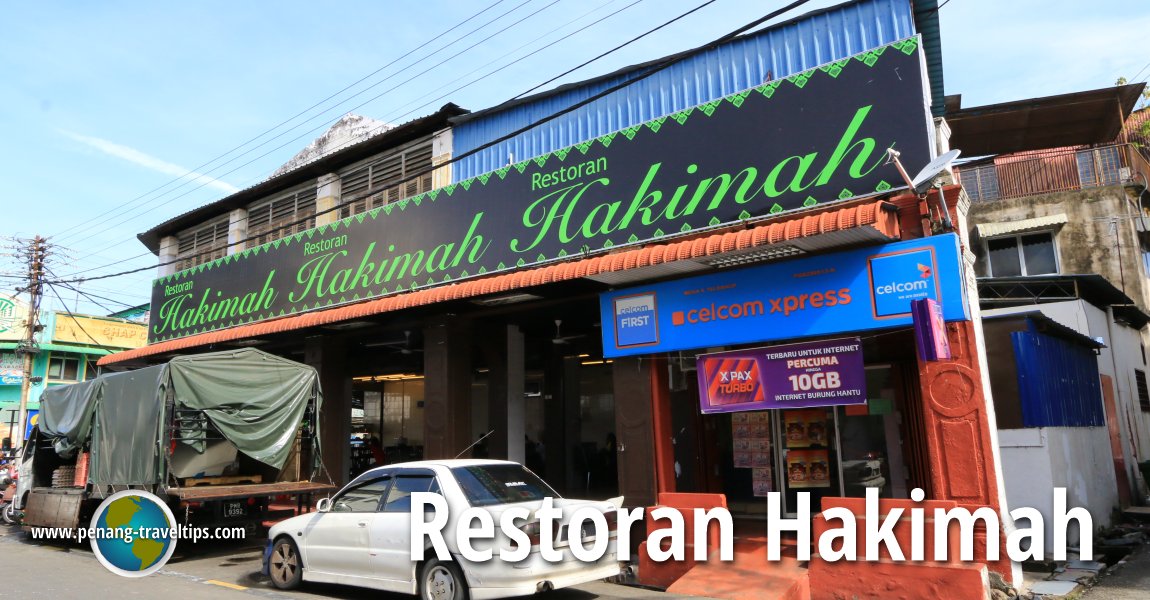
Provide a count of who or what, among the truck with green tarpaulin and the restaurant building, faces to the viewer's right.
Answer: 0

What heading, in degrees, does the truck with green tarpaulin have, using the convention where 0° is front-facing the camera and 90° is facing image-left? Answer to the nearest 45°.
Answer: approximately 135°

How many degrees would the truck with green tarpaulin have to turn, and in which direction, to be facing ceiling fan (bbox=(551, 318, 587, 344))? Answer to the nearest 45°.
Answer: approximately 135° to its right

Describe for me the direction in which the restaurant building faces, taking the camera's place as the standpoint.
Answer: facing the viewer and to the left of the viewer

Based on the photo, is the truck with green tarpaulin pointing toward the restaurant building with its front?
no

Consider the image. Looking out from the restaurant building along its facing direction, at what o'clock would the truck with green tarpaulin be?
The truck with green tarpaulin is roughly at 2 o'clock from the restaurant building.

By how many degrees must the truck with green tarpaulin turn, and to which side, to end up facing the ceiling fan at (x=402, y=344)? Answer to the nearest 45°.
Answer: approximately 90° to its right

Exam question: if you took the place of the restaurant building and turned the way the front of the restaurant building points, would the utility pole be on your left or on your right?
on your right

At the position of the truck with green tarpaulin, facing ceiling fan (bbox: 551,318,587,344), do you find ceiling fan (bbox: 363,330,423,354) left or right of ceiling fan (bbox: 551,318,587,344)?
left

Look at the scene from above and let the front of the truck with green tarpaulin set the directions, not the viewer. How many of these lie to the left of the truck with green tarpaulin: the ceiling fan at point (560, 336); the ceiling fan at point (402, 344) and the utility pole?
0
